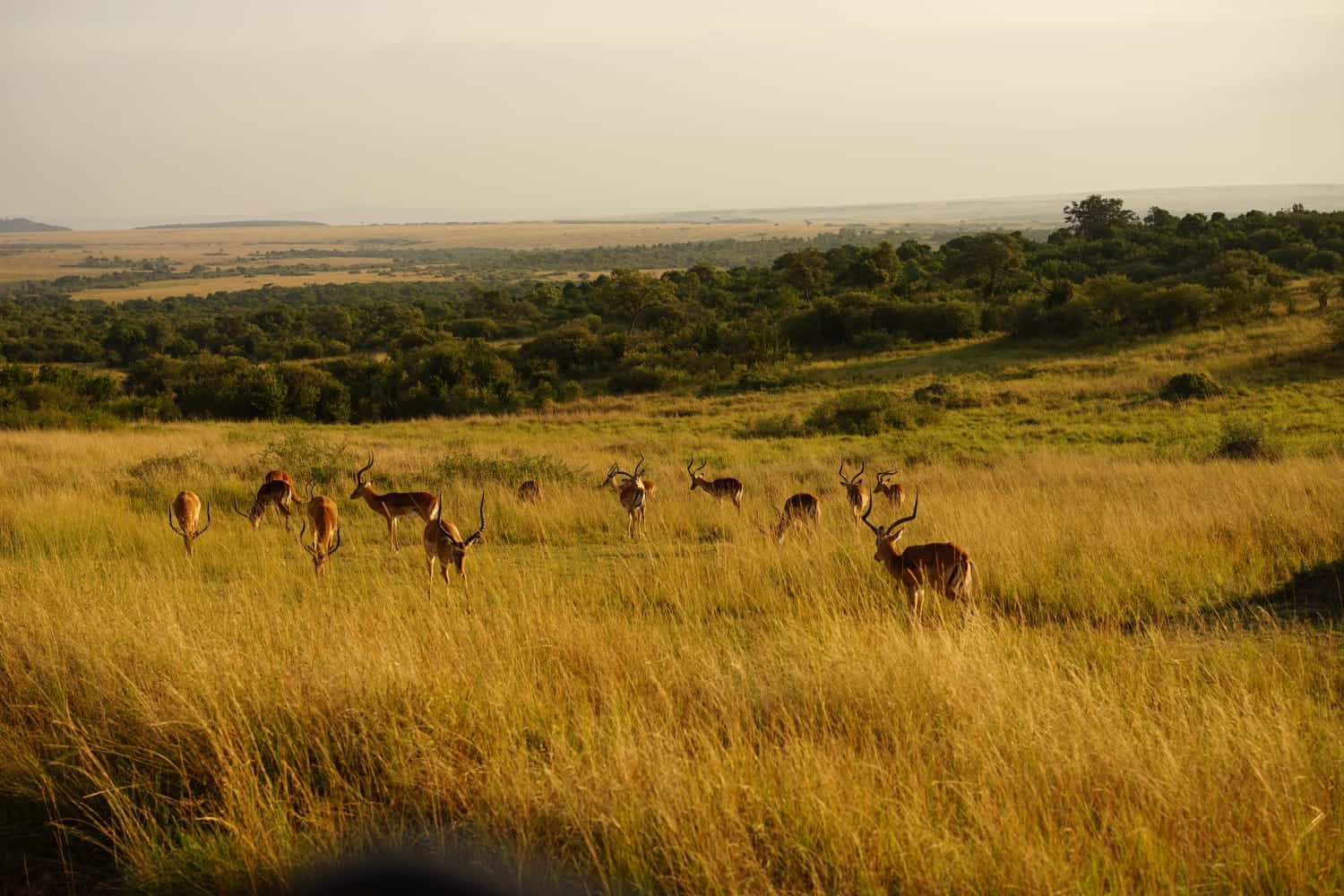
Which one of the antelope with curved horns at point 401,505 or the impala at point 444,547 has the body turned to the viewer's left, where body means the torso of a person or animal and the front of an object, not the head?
the antelope with curved horns

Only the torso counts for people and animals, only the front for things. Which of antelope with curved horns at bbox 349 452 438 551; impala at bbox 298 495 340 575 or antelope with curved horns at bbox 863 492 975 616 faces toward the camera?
the impala

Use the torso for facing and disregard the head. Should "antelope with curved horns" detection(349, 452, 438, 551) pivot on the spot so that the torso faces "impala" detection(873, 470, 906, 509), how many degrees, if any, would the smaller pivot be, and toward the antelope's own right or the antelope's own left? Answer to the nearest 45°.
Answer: approximately 180°

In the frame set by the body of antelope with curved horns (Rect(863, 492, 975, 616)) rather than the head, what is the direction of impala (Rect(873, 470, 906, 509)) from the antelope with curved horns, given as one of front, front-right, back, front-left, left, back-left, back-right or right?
right

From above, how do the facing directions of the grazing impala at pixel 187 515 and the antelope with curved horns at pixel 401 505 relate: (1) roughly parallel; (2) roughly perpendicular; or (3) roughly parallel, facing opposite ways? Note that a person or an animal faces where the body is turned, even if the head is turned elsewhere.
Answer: roughly perpendicular

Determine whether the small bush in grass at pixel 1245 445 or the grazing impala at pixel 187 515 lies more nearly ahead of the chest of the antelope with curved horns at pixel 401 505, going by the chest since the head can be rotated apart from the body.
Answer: the grazing impala

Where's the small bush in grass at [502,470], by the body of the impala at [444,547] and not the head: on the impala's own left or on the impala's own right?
on the impala's own left

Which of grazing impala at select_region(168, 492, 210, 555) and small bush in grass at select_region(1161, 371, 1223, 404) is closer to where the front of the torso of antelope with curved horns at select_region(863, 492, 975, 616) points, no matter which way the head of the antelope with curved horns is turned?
the grazing impala

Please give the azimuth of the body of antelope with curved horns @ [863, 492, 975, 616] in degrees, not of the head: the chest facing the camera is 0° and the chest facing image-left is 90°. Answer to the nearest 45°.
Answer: approximately 90°

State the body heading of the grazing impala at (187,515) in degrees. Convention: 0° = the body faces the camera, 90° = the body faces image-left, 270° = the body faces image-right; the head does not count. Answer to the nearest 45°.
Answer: approximately 0°
